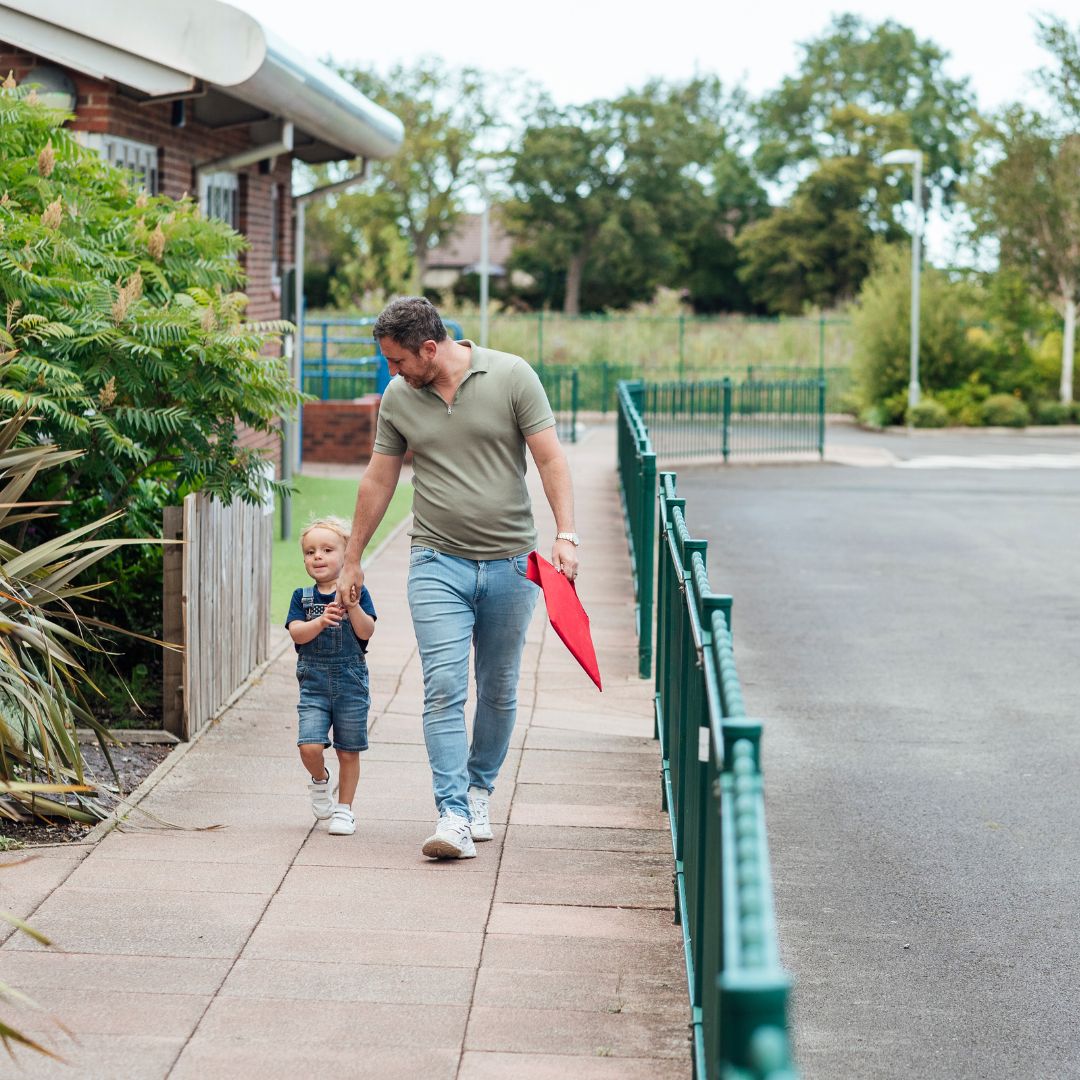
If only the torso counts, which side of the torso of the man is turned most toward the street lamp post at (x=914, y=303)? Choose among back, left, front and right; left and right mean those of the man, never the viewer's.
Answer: back

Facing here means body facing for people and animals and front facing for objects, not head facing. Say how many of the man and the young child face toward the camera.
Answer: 2

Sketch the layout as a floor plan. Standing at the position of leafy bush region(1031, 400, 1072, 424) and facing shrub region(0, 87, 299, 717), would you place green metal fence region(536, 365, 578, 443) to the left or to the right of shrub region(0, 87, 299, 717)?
right

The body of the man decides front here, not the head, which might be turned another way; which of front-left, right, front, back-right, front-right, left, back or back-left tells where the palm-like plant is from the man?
right

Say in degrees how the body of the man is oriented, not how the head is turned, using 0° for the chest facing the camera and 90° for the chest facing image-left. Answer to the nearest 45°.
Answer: approximately 0°

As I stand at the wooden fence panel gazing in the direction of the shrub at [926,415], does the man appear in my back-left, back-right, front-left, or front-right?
back-right

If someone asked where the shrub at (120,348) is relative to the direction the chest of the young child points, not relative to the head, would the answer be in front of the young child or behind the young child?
behind

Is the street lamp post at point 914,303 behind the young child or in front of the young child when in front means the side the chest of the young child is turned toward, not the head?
behind

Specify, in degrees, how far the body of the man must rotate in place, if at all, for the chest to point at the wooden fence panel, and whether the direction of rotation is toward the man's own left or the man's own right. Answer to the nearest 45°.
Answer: approximately 135° to the man's own right

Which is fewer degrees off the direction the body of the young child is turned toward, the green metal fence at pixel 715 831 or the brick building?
the green metal fence

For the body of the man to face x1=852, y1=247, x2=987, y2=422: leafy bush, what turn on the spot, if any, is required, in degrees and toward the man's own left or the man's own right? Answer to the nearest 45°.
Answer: approximately 180°

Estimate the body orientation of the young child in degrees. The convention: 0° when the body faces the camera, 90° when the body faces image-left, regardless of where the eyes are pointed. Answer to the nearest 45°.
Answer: approximately 0°
